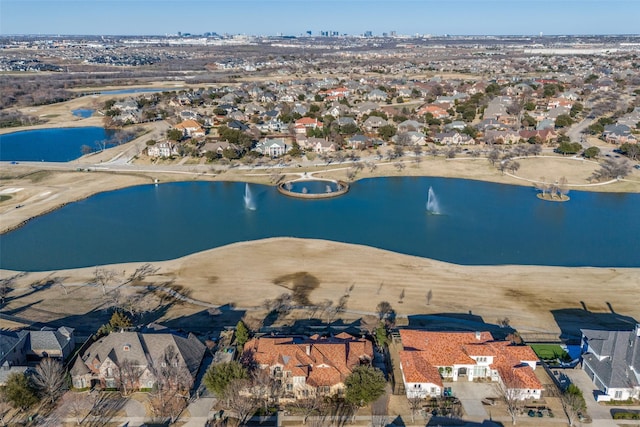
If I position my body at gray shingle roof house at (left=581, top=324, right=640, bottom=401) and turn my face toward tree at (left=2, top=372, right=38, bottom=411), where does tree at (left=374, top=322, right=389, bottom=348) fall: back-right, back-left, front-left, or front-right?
front-right

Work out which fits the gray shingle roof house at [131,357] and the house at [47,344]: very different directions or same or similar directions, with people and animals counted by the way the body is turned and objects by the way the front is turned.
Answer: same or similar directions

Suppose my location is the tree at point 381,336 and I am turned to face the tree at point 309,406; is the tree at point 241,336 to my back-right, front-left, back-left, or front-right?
front-right

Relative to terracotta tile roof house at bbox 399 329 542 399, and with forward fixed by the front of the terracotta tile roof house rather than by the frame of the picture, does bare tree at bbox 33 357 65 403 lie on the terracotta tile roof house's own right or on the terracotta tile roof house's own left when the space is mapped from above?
on the terracotta tile roof house's own right

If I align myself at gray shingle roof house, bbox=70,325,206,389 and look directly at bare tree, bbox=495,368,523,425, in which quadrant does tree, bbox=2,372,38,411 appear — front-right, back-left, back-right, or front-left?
back-right

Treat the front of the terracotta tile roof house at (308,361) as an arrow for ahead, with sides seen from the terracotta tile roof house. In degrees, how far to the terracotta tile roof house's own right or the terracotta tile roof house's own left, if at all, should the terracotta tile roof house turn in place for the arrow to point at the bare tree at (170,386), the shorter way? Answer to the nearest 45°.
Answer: approximately 90° to the terracotta tile roof house's own right

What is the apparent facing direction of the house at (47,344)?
toward the camera

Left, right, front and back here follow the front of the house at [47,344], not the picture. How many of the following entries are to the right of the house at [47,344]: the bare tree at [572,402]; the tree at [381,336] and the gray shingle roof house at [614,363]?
0

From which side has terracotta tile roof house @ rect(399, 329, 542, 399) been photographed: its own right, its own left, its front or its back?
front

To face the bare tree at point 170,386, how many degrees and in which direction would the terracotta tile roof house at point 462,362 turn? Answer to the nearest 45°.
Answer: approximately 45° to its right

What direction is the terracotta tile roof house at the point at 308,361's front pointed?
toward the camera

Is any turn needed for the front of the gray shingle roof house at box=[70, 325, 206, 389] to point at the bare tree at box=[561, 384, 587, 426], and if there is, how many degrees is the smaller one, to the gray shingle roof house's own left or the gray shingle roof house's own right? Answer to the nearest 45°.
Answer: approximately 45° to the gray shingle roof house's own left

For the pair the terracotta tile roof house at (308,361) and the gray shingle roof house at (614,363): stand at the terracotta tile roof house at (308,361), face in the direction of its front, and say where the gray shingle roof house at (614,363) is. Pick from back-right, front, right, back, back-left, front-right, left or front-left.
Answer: left

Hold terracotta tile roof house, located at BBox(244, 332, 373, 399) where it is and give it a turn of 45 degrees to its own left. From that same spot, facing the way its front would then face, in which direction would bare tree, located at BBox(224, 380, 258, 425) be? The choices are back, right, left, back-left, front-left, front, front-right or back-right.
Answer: right

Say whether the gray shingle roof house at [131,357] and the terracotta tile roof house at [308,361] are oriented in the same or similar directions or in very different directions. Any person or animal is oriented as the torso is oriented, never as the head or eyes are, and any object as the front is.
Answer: same or similar directions

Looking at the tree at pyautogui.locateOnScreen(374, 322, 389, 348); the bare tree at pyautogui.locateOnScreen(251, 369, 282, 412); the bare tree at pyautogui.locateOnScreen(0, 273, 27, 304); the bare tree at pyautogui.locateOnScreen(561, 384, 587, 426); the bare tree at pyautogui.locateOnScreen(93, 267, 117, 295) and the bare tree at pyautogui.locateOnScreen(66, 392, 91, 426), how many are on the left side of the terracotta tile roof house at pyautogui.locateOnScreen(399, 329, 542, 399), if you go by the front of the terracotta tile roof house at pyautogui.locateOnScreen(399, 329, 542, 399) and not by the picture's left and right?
1
